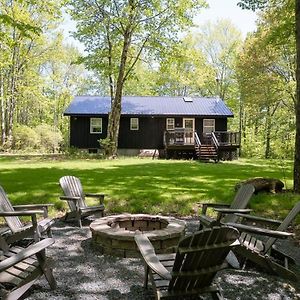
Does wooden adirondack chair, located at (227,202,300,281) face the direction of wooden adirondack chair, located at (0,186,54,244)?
yes

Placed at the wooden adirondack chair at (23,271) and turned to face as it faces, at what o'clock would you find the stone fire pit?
The stone fire pit is roughly at 12 o'clock from the wooden adirondack chair.

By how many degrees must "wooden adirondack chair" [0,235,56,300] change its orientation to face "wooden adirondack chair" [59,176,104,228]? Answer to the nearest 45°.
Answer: approximately 45° to its left

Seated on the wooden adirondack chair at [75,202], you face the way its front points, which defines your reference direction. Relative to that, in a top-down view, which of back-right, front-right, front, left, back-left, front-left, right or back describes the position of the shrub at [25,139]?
back-left

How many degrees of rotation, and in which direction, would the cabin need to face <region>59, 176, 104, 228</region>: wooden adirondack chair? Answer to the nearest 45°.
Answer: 0° — it already faces it

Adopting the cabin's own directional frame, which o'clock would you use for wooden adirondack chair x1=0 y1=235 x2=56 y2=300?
The wooden adirondack chair is roughly at 12 o'clock from the cabin.

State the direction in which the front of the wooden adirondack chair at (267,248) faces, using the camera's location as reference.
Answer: facing to the left of the viewer

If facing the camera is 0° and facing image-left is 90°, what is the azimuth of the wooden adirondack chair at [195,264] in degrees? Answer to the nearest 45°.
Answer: approximately 135°

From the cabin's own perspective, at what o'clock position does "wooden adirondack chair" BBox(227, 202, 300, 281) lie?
The wooden adirondack chair is roughly at 12 o'clock from the cabin.

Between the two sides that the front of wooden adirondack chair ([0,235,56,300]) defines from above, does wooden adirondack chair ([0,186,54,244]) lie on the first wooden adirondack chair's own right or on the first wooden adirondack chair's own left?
on the first wooden adirondack chair's own left

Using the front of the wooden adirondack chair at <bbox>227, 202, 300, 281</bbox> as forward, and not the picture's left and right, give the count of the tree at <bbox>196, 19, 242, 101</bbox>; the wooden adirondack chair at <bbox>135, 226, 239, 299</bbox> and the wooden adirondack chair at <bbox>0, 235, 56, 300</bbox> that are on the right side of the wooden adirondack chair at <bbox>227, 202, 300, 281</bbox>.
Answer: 1

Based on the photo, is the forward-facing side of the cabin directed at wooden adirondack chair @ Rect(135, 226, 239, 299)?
yes
